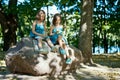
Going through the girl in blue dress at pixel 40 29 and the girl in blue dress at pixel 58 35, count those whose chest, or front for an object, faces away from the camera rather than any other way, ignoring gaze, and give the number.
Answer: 0

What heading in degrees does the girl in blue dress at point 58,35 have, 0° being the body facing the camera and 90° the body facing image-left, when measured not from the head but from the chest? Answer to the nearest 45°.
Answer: approximately 315°

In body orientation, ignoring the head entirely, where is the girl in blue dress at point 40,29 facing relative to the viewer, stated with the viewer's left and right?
facing the viewer and to the right of the viewer

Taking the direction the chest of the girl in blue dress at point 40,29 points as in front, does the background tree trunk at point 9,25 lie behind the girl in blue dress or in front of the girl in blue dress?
behind

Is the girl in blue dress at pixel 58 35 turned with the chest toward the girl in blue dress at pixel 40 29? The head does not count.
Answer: no

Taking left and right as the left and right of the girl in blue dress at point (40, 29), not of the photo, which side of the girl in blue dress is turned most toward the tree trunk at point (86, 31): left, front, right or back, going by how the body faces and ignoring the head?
left

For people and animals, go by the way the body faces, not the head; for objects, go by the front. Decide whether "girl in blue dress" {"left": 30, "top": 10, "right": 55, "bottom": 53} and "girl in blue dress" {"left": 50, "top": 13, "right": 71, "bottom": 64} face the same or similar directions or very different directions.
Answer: same or similar directions

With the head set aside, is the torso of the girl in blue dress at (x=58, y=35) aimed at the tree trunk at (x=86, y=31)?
no

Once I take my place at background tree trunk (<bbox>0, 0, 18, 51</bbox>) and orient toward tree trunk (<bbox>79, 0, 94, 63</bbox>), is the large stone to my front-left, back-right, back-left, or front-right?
front-right
